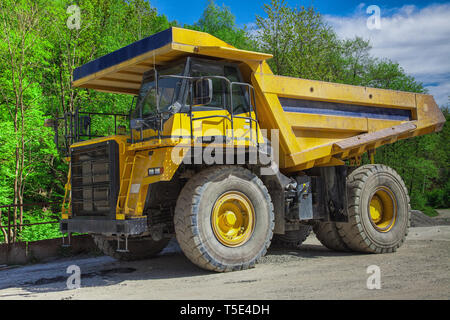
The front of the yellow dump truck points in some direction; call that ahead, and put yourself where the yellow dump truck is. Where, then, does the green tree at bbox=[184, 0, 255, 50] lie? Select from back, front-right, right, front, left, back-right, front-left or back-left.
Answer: back-right

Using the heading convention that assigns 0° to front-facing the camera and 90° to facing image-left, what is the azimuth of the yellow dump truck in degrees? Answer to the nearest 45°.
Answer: approximately 45°
